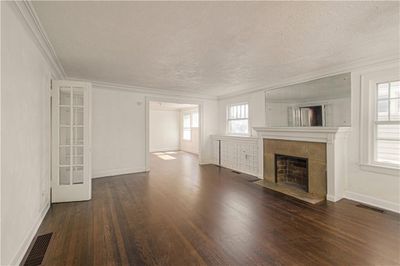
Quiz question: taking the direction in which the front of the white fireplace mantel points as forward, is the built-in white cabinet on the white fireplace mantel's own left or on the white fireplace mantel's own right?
on the white fireplace mantel's own right

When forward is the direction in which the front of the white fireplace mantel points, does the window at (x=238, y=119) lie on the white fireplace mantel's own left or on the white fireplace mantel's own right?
on the white fireplace mantel's own right

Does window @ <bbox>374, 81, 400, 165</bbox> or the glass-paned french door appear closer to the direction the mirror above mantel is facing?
the glass-paned french door

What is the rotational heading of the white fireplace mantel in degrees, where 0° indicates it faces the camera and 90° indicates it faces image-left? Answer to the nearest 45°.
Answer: approximately 45°

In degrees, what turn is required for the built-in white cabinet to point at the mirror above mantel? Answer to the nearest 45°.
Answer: approximately 90° to its left

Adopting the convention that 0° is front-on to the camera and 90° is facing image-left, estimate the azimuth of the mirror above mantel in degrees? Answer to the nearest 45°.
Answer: approximately 45°

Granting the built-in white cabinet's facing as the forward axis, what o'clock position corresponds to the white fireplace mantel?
The white fireplace mantel is roughly at 9 o'clock from the built-in white cabinet.

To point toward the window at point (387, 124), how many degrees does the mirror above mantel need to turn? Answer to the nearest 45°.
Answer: approximately 135° to its left

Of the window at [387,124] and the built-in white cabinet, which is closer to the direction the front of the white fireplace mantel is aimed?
the built-in white cabinet
